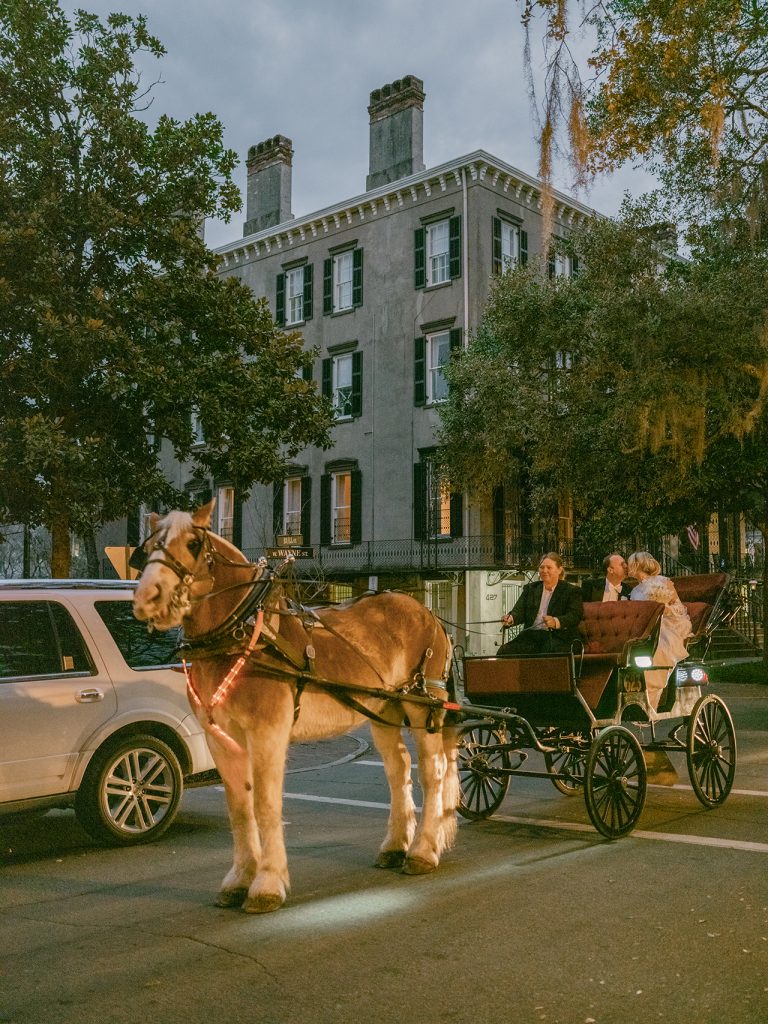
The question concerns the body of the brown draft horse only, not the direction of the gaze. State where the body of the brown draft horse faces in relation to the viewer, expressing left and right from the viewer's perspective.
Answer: facing the viewer and to the left of the viewer

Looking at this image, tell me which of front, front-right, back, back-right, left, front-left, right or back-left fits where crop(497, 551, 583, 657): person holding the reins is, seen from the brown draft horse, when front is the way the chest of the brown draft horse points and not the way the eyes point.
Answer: back

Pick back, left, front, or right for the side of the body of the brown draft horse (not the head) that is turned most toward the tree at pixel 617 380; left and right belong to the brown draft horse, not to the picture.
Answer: back

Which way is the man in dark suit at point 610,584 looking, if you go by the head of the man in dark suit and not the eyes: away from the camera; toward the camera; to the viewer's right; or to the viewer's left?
to the viewer's right

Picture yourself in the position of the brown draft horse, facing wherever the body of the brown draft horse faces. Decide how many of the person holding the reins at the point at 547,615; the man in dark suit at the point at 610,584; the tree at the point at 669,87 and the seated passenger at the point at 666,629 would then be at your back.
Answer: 4

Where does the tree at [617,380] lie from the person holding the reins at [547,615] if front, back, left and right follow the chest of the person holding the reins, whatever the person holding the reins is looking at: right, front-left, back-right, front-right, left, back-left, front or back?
back-right

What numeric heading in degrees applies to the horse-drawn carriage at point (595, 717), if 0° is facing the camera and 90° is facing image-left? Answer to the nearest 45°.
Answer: approximately 45°

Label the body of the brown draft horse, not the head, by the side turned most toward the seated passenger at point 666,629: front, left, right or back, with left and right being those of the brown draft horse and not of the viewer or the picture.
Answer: back

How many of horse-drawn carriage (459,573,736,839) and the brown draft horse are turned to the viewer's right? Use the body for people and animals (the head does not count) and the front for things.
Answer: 0

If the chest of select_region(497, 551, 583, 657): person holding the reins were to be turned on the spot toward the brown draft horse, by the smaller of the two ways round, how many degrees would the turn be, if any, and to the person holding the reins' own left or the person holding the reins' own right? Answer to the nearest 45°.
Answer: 0° — they already face it

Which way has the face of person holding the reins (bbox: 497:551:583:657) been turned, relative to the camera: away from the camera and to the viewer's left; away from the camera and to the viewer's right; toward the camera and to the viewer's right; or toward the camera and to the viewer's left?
toward the camera and to the viewer's left
